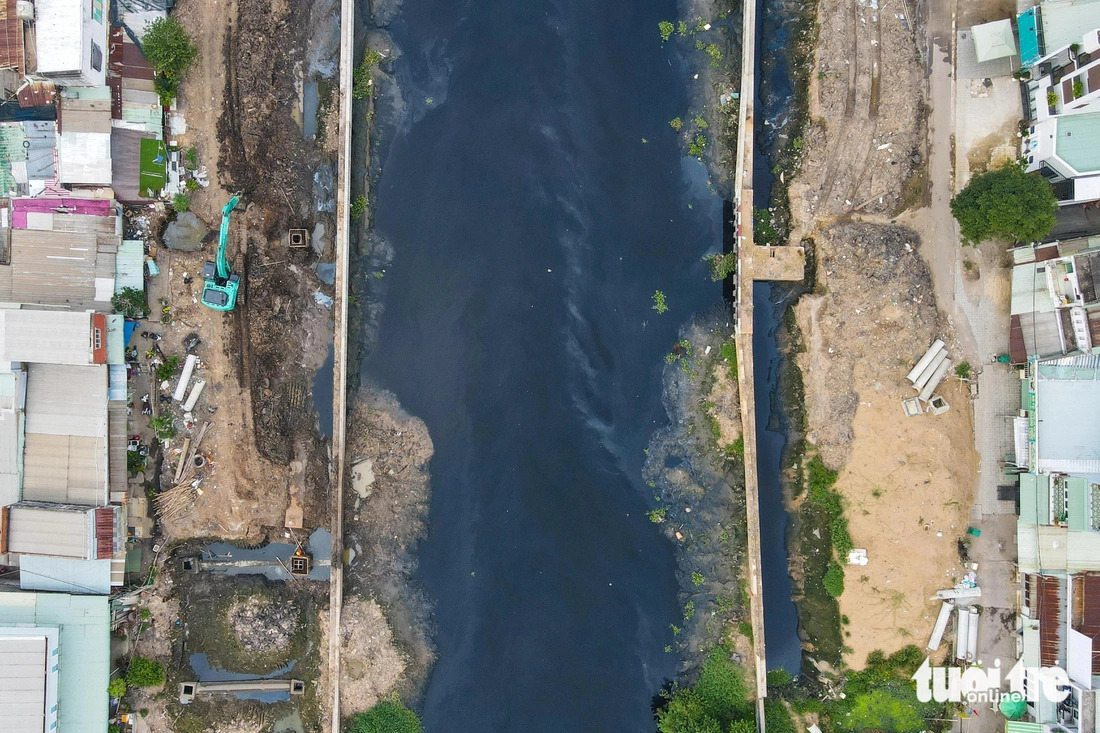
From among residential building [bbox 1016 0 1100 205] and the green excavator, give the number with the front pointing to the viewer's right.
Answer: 0

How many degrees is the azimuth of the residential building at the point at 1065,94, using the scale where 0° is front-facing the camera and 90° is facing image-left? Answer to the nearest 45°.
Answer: approximately 90°

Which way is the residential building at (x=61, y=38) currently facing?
to the viewer's right

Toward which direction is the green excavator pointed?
away from the camera

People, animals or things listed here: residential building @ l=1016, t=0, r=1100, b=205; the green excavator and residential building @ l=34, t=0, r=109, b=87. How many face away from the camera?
1
